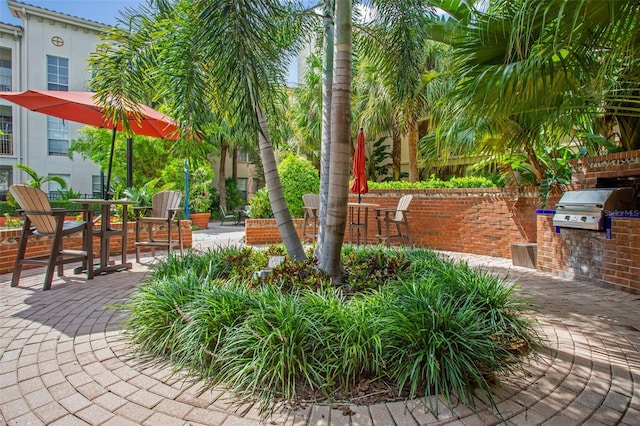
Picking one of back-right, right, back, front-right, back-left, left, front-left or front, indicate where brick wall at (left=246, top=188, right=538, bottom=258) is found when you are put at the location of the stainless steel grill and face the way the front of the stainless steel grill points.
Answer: right

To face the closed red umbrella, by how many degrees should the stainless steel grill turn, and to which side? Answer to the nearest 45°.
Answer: approximately 45° to its right

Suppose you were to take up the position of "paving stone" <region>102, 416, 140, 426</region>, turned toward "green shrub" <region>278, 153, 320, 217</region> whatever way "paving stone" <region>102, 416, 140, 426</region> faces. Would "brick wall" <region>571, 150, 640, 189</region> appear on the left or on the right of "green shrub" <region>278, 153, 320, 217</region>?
right

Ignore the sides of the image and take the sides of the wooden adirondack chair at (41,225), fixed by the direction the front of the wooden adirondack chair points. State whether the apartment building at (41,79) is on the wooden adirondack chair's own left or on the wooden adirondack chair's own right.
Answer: on the wooden adirondack chair's own left

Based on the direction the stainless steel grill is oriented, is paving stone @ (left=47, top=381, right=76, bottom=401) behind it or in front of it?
in front

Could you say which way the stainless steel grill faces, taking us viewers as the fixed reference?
facing the viewer and to the left of the viewer

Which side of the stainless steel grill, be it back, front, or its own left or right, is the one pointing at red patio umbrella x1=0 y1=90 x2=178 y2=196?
front
